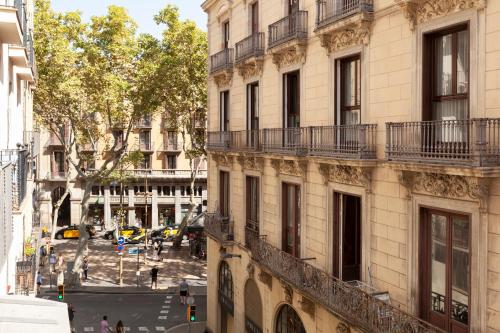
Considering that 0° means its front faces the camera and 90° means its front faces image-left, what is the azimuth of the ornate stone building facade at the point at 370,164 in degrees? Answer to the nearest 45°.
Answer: approximately 45°

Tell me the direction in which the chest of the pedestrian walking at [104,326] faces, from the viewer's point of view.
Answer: away from the camera

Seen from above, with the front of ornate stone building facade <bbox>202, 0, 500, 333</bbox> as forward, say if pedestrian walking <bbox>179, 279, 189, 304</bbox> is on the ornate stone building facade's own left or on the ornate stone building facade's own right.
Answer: on the ornate stone building facade's own right

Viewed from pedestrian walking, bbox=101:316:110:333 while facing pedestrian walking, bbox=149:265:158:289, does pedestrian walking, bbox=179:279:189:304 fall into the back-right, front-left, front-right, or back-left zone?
front-right

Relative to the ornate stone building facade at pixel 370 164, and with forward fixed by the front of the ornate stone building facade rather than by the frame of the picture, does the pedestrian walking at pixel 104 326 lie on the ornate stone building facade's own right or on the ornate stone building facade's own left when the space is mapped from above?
on the ornate stone building facade's own right

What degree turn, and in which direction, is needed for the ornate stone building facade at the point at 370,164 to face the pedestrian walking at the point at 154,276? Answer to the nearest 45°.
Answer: approximately 90° to its right

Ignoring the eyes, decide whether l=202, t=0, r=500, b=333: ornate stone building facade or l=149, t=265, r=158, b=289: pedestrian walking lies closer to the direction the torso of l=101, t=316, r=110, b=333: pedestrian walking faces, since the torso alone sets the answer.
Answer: the pedestrian walking

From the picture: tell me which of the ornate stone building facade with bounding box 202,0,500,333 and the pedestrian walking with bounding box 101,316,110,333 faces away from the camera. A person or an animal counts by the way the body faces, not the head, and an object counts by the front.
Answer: the pedestrian walking

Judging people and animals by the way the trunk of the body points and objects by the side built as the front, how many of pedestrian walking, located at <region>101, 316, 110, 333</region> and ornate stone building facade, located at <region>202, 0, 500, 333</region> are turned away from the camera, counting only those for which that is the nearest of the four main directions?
1

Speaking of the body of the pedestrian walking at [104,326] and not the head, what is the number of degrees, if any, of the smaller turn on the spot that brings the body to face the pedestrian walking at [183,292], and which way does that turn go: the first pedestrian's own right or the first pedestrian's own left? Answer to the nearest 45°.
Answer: approximately 45° to the first pedestrian's own right

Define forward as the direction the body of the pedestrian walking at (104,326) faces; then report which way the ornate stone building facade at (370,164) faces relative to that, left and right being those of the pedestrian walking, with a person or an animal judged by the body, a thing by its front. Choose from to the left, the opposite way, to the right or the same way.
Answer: to the left
